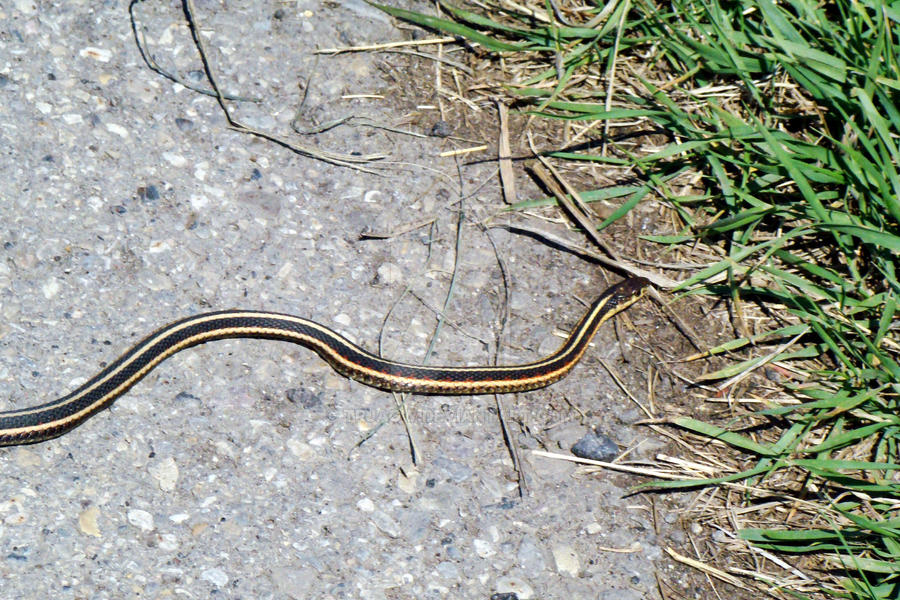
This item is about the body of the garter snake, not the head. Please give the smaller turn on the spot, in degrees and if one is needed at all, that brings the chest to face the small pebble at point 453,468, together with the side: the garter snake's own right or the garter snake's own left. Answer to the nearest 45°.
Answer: approximately 45° to the garter snake's own right

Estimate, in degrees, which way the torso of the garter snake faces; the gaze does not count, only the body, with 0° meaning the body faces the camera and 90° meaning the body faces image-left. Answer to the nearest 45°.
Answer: approximately 270°

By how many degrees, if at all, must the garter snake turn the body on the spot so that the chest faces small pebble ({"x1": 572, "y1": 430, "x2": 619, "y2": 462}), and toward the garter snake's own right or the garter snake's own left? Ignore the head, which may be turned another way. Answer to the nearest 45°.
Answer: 0° — it already faces it

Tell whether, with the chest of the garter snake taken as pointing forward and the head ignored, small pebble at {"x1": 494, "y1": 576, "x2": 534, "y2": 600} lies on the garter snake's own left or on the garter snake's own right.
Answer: on the garter snake's own right

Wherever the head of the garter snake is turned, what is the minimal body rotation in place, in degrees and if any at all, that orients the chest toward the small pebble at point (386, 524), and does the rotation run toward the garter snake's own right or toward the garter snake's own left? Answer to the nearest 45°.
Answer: approximately 90° to the garter snake's own right

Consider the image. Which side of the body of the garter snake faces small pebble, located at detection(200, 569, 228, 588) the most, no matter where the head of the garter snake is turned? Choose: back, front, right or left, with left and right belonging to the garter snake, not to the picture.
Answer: right

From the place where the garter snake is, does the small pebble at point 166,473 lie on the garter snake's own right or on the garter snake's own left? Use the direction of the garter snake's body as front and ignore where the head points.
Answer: on the garter snake's own right

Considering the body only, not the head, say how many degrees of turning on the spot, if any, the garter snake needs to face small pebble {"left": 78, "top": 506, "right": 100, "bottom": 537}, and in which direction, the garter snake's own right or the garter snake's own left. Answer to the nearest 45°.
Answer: approximately 135° to the garter snake's own right

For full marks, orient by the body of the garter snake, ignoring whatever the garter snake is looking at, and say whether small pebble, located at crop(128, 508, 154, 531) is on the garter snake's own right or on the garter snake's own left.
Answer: on the garter snake's own right

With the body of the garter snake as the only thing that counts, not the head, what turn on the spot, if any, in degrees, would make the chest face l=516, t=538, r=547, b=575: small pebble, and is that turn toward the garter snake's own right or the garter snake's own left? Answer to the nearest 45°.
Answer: approximately 45° to the garter snake's own right
